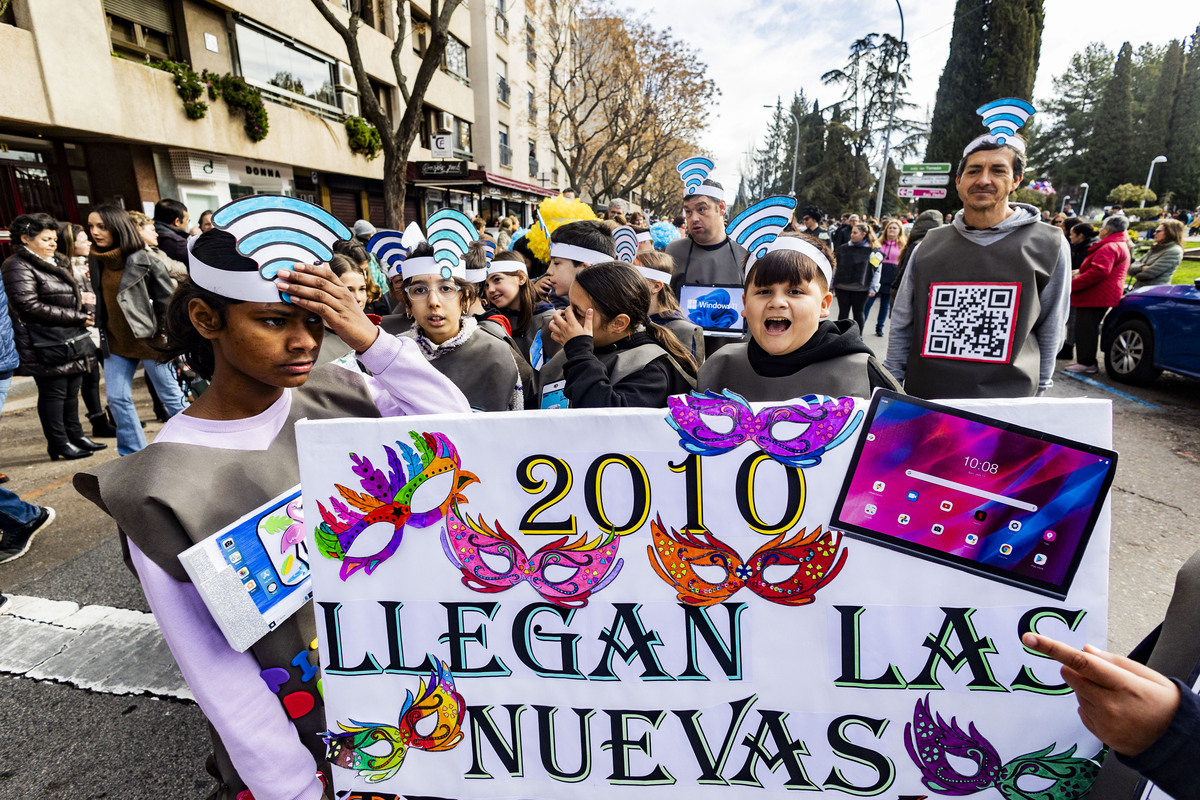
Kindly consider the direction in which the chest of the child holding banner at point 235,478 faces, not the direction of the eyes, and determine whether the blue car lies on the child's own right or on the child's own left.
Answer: on the child's own left

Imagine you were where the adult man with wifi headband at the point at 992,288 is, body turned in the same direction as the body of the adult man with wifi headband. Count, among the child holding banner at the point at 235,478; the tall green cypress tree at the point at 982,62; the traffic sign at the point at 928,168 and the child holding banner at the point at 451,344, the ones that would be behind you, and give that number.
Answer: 2

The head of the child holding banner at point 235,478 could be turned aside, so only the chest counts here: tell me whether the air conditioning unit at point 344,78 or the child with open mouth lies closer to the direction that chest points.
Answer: the child with open mouth

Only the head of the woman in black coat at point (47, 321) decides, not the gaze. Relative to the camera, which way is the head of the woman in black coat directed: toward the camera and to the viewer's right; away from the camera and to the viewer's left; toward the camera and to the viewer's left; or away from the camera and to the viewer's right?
toward the camera and to the viewer's right

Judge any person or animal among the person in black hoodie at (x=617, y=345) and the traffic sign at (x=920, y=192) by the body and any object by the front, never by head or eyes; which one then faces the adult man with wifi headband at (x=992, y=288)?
the traffic sign

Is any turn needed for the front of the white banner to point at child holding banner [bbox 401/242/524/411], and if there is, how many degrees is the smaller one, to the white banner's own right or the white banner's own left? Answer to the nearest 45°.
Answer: approximately 135° to the white banner's own right

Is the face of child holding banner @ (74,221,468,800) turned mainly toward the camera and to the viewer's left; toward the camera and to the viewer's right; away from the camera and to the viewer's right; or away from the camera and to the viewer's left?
toward the camera and to the viewer's right

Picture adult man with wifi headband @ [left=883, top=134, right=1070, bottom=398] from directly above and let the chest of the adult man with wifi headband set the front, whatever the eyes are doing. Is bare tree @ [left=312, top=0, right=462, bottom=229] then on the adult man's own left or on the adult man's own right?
on the adult man's own right

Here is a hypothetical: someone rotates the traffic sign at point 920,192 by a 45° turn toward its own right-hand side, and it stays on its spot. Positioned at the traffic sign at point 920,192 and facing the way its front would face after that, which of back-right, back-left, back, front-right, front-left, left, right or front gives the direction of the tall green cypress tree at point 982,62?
back-right
